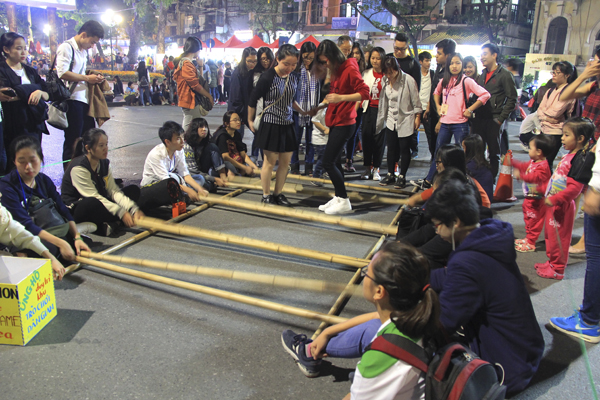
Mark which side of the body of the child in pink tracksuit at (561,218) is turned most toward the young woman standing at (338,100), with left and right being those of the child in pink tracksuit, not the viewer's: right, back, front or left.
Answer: front

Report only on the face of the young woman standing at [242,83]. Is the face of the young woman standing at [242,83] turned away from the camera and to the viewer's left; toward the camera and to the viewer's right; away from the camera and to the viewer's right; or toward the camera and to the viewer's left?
toward the camera and to the viewer's right

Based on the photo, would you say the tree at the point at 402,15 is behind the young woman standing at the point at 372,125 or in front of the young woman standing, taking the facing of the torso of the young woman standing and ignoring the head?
behind

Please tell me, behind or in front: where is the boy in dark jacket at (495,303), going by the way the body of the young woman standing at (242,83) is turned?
in front

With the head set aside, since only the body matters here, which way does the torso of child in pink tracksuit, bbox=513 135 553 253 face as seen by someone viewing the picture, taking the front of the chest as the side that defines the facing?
to the viewer's left

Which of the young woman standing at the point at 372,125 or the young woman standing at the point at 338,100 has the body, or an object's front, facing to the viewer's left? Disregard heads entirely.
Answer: the young woman standing at the point at 338,100

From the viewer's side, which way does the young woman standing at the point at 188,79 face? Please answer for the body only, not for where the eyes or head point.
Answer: to the viewer's right

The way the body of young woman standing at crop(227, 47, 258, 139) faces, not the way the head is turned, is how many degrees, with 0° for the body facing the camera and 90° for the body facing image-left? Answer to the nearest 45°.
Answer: approximately 315°

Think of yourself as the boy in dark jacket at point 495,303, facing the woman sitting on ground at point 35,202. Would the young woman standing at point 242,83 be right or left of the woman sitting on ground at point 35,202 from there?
right

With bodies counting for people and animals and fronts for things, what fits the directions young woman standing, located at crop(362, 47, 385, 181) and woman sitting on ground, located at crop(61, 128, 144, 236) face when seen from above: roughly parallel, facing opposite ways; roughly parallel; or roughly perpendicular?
roughly perpendicular

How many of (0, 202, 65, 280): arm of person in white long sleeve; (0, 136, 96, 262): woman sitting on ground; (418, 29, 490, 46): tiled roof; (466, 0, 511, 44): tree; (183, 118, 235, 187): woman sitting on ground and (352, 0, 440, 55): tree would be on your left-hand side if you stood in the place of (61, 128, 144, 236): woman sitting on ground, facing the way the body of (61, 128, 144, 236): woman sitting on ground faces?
4

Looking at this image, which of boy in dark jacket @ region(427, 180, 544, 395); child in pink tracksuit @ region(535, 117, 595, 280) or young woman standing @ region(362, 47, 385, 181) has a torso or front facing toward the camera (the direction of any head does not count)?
the young woman standing

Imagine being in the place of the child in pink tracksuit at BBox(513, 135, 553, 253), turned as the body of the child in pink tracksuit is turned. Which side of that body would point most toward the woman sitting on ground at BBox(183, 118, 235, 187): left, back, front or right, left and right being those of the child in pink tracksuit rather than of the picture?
front
